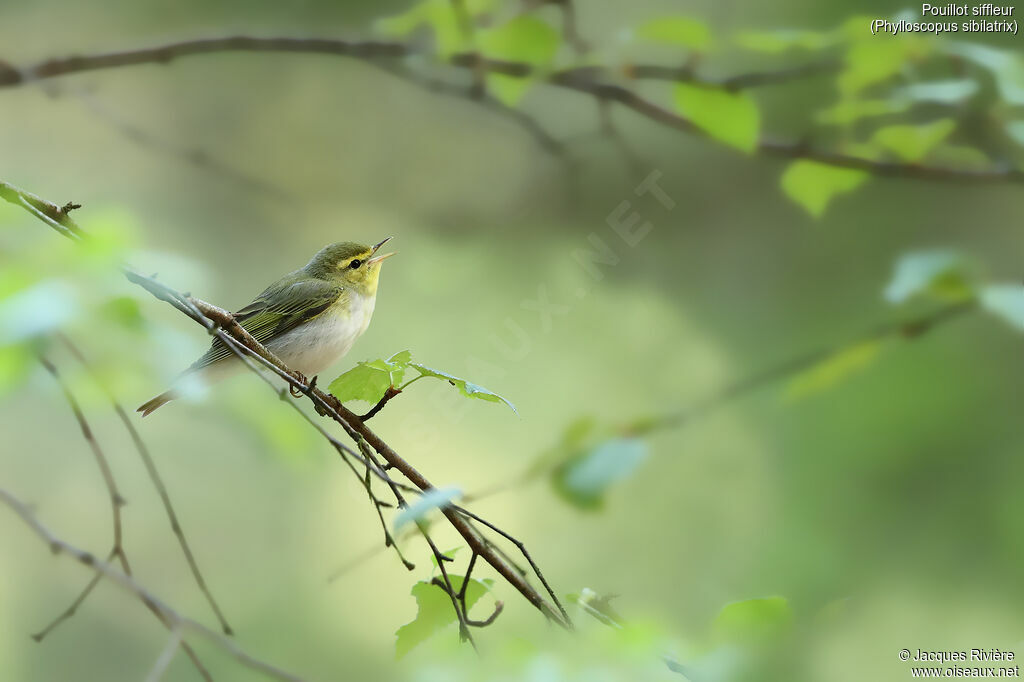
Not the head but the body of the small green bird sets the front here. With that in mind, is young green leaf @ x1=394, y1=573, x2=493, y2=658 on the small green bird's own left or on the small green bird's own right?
on the small green bird's own right

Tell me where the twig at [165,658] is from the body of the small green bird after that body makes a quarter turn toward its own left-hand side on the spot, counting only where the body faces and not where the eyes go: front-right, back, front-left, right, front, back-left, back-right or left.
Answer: back

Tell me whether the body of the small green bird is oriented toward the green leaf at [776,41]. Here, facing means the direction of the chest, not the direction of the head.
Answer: no

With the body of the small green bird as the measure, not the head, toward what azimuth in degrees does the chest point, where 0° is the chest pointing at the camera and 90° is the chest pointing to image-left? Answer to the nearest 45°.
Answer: approximately 270°

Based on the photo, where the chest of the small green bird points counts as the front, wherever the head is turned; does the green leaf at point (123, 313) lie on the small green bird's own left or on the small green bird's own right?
on the small green bird's own right
